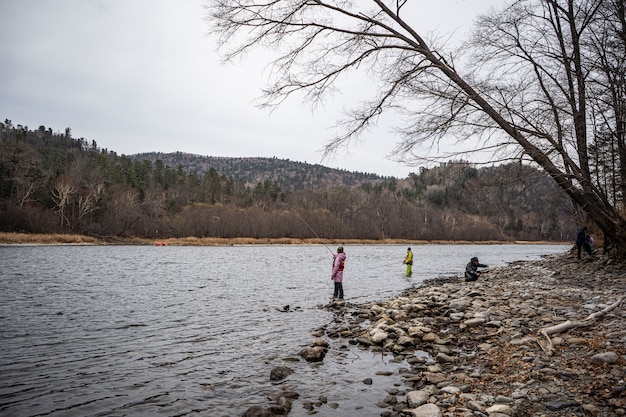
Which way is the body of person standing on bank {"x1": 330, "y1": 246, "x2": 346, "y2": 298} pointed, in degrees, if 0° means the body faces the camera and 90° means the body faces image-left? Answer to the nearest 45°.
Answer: approximately 135°

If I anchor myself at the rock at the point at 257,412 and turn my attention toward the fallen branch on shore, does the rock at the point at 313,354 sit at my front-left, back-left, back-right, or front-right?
front-left

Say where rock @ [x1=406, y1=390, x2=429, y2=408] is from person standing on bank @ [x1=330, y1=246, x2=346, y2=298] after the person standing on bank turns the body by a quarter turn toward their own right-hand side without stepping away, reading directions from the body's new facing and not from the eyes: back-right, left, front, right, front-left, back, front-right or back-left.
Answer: back-right

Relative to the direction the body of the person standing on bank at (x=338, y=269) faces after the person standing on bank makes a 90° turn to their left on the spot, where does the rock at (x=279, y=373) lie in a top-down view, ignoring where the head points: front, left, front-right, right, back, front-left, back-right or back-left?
front-left

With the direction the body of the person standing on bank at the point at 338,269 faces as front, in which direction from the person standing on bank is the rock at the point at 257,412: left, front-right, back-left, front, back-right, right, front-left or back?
back-left

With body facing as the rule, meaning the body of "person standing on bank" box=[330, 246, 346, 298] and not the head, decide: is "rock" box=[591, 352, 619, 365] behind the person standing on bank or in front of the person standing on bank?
behind

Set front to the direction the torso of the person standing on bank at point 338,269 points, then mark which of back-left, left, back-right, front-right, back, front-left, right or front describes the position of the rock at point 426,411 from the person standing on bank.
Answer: back-left

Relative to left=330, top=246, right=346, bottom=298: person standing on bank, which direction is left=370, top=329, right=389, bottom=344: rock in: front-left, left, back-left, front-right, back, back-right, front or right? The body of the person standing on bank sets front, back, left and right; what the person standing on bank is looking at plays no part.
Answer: back-left
